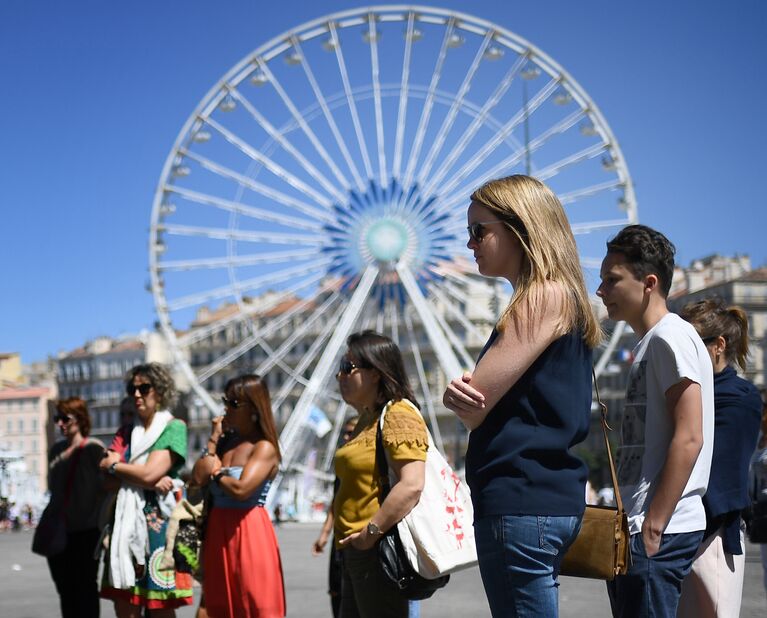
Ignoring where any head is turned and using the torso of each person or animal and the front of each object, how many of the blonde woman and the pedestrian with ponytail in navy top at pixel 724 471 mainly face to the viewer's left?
2

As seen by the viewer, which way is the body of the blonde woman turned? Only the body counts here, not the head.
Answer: to the viewer's left

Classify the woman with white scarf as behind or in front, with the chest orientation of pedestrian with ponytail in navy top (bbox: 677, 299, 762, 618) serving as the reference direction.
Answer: in front

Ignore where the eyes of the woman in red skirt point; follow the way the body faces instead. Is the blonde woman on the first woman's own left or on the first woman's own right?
on the first woman's own left

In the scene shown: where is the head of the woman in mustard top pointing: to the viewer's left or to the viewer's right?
to the viewer's left

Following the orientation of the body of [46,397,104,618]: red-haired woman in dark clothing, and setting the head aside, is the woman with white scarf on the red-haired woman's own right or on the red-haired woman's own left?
on the red-haired woman's own left

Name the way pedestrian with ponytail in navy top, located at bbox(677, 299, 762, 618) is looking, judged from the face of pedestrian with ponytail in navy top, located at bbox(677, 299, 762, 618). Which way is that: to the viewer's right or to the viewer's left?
to the viewer's left

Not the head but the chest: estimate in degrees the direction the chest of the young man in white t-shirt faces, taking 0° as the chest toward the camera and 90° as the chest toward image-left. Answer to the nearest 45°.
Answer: approximately 90°

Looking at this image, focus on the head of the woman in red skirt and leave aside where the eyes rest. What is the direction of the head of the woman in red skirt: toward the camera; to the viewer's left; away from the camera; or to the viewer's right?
to the viewer's left

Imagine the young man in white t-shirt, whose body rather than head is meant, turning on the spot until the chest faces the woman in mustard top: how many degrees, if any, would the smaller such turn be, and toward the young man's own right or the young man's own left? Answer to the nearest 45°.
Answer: approximately 45° to the young man's own right

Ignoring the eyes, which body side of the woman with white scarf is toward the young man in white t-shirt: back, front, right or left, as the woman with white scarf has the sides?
left

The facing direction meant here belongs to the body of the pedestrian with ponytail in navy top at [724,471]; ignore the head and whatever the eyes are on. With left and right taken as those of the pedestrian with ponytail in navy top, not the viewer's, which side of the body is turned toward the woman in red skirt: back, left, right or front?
front

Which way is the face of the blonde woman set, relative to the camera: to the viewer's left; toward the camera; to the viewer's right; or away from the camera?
to the viewer's left

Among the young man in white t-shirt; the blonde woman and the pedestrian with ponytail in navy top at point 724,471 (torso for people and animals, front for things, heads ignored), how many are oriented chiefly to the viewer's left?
3

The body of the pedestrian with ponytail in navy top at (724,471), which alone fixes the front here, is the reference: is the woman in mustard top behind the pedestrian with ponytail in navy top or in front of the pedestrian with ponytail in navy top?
in front
